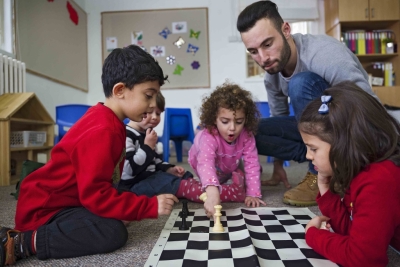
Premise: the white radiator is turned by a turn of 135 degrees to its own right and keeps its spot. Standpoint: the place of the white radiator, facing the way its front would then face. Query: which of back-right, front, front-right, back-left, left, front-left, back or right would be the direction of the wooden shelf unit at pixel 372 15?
back

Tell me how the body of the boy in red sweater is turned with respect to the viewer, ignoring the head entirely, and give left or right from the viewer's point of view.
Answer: facing to the right of the viewer

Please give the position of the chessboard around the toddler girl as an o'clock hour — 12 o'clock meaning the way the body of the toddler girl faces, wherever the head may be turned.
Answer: The chessboard is roughly at 12 o'clock from the toddler girl.

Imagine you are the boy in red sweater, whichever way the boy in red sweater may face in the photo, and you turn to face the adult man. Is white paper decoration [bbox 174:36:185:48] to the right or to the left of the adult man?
left

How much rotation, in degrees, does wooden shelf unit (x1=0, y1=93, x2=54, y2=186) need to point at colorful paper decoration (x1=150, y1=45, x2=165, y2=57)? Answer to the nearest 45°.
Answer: approximately 90° to its left

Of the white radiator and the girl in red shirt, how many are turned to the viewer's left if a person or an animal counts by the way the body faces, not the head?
1

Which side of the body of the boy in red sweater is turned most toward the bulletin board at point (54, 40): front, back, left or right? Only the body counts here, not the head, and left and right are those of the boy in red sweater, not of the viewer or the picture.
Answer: left

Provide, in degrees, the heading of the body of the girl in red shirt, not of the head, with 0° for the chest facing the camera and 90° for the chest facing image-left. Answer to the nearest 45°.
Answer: approximately 90°

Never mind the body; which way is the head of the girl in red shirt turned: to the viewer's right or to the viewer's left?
to the viewer's left
